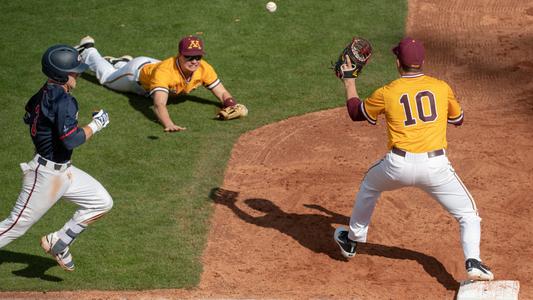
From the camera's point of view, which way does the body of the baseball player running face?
to the viewer's right

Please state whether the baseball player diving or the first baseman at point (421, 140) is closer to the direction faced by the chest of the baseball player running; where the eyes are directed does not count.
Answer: the first baseman

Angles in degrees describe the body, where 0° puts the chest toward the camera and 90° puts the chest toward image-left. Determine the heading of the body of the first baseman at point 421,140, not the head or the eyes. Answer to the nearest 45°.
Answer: approximately 180°

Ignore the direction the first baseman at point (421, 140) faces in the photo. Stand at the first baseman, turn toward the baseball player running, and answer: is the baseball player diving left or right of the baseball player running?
right

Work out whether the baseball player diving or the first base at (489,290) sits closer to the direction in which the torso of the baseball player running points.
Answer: the first base

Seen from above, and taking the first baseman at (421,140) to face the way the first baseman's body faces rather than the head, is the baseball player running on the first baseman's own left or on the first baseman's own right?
on the first baseman's own left

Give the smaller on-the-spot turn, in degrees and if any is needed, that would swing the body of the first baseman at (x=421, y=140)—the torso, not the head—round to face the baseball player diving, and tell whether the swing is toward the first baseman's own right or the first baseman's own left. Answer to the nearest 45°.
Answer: approximately 45° to the first baseman's own left

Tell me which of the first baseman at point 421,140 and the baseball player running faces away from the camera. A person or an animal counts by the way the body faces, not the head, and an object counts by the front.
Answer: the first baseman

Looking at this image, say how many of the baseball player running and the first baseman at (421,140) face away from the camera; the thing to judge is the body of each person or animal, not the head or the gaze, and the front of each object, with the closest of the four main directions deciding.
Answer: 1

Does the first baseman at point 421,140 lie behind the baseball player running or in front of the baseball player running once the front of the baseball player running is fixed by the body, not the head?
in front

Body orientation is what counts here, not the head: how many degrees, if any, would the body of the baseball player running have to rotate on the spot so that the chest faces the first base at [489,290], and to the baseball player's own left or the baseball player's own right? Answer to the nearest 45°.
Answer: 0° — they already face it
